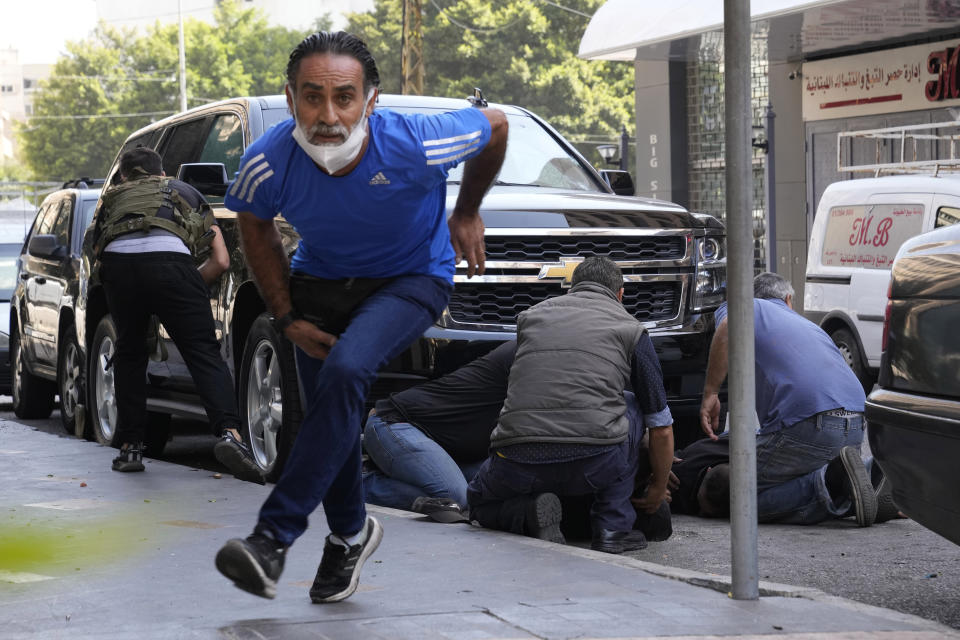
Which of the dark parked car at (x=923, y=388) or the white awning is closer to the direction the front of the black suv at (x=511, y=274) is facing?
the dark parked car

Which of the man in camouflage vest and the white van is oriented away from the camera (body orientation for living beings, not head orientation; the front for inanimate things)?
the man in camouflage vest

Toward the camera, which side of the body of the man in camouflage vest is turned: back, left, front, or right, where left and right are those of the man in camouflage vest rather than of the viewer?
back

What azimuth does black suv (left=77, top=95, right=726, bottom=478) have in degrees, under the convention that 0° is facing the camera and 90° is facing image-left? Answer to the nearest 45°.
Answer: approximately 315°

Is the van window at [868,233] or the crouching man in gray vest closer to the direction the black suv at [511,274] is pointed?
the crouching man in gray vest

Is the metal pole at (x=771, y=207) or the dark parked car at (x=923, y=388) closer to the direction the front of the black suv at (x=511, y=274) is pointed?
the dark parked car

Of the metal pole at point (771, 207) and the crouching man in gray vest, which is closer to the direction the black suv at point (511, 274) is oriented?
the crouching man in gray vest

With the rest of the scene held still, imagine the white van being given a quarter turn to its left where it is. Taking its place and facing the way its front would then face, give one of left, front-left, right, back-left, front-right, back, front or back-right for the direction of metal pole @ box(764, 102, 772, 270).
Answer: front-left

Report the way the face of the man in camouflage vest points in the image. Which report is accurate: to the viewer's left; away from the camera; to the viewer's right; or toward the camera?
away from the camera

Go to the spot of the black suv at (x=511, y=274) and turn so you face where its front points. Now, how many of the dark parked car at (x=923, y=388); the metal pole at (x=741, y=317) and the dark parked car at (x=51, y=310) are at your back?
1

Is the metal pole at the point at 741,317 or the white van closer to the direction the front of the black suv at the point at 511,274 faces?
the metal pole

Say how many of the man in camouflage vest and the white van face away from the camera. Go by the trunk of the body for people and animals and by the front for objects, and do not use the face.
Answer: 1
